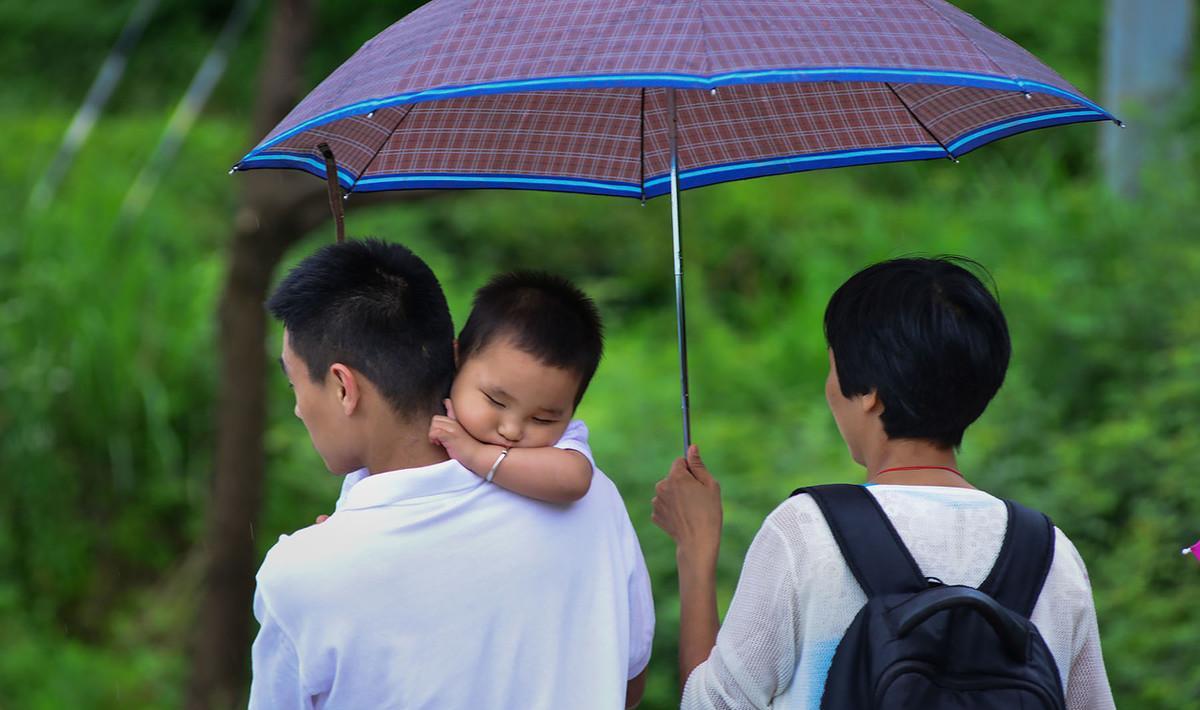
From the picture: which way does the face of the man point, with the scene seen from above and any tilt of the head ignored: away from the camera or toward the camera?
away from the camera

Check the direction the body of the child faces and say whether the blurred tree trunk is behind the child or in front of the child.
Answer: behind

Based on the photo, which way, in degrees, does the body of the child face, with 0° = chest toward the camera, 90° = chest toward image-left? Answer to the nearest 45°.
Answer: approximately 0°

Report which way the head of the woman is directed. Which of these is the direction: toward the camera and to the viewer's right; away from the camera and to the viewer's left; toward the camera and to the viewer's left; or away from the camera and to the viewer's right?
away from the camera and to the viewer's left

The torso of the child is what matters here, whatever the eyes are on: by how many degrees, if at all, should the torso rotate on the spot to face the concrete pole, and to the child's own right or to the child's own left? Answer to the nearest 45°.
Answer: approximately 135° to the child's own left
